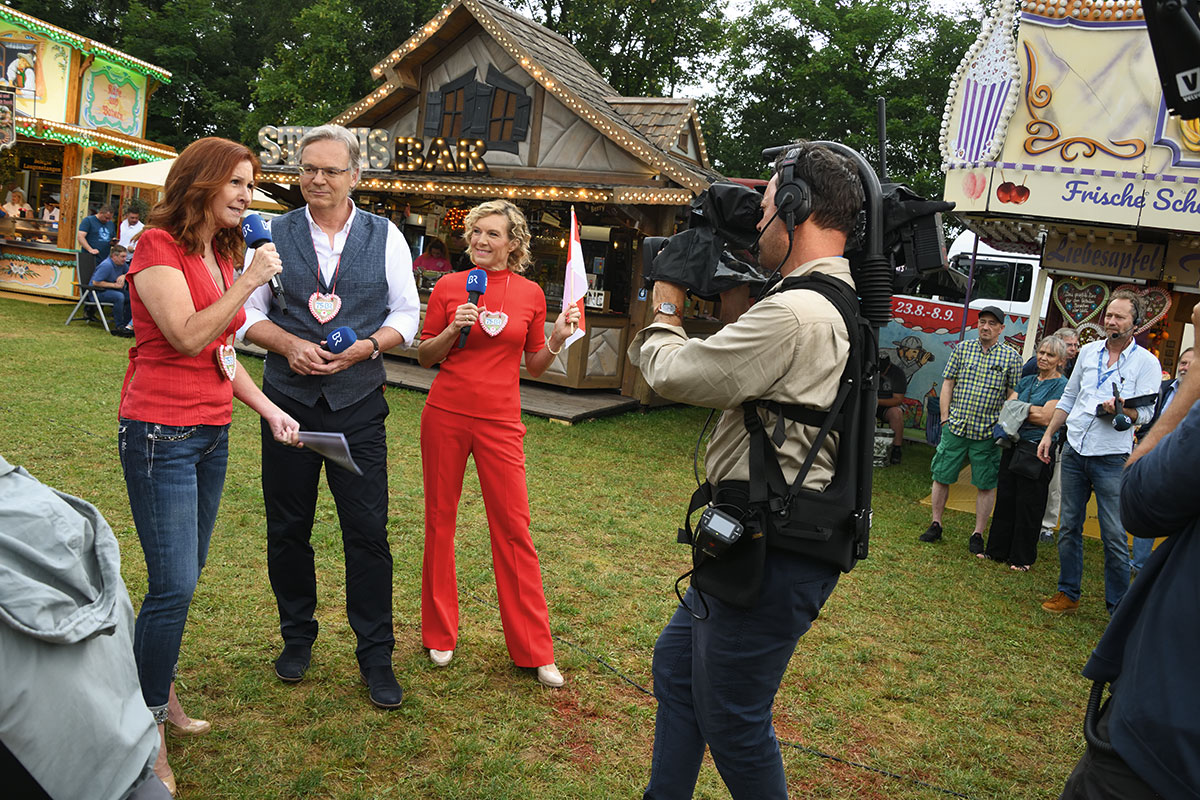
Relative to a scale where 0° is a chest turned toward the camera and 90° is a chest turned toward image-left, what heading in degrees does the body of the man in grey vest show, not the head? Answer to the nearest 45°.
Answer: approximately 0°

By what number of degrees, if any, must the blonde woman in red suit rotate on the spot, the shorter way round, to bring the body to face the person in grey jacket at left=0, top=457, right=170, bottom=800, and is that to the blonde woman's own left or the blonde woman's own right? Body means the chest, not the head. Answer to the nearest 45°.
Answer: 0° — they already face them

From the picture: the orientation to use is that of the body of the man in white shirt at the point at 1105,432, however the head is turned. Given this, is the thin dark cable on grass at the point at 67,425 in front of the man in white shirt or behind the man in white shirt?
in front

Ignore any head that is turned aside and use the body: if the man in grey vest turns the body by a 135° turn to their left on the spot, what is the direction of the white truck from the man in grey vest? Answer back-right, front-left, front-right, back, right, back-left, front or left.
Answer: front

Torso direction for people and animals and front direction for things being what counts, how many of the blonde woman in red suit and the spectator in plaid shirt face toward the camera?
2

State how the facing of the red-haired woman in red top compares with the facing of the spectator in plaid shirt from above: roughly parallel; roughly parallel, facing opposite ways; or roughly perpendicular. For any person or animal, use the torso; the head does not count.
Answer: roughly perpendicular

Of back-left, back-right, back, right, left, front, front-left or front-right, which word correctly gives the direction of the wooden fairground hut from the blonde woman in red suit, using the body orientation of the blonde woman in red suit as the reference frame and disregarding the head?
back

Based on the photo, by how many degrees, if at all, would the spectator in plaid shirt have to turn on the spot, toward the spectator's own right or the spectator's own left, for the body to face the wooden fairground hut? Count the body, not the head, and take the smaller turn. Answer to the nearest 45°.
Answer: approximately 135° to the spectator's own right

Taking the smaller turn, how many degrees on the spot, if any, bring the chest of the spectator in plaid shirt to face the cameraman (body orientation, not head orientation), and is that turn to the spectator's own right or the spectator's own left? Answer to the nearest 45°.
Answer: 0° — they already face them

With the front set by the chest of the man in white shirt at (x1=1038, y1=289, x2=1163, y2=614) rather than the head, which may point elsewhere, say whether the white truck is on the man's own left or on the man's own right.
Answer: on the man's own right

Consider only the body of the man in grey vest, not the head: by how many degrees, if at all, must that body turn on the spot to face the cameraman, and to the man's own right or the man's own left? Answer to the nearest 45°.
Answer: approximately 45° to the man's own left

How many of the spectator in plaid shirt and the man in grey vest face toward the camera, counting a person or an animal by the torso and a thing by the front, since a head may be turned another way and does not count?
2

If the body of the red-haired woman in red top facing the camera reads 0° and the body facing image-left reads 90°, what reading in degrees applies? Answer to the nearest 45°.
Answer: approximately 315°
